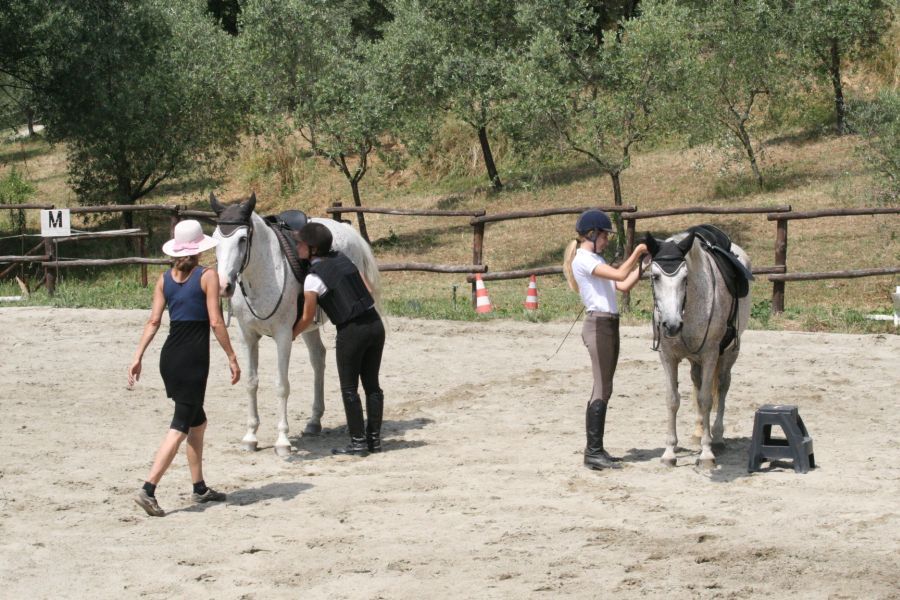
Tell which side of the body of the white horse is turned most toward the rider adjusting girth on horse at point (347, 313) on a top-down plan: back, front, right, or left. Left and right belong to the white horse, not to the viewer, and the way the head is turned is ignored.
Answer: left

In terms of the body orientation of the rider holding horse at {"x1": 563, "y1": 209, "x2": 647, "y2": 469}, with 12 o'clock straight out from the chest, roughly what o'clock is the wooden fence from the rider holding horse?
The wooden fence is roughly at 9 o'clock from the rider holding horse.

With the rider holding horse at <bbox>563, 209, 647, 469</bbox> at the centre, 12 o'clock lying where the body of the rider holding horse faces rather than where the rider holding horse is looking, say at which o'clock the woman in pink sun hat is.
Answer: The woman in pink sun hat is roughly at 5 o'clock from the rider holding horse.

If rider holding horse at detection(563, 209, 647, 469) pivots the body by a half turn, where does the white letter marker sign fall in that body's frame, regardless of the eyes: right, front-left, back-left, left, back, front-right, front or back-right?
front-right

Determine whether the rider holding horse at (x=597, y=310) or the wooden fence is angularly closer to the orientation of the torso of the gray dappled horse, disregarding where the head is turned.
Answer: the rider holding horse

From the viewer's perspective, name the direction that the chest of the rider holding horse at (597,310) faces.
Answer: to the viewer's right

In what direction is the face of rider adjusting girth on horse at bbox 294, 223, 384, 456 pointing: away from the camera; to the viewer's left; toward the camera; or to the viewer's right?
to the viewer's left

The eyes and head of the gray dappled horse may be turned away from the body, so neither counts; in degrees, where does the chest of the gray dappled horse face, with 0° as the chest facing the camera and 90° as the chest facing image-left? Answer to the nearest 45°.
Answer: approximately 45°

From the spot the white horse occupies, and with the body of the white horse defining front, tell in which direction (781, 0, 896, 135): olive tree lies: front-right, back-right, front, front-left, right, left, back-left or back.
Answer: back

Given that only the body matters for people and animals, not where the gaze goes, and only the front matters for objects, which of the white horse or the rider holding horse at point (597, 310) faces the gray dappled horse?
the rider holding horse

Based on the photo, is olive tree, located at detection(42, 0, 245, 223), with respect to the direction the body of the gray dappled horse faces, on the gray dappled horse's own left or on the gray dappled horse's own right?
on the gray dappled horse's own right

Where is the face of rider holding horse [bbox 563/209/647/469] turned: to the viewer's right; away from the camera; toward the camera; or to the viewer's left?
to the viewer's right

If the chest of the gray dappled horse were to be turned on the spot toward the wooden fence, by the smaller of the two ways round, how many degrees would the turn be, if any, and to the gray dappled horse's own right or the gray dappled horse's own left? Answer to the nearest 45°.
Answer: approximately 135° to the gray dappled horse's own right
